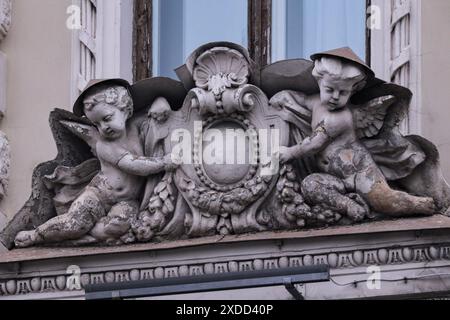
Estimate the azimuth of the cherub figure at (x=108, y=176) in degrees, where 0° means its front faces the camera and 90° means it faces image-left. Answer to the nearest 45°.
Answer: approximately 0°

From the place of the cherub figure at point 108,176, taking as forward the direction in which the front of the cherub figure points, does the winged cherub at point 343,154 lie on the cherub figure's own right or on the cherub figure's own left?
on the cherub figure's own left

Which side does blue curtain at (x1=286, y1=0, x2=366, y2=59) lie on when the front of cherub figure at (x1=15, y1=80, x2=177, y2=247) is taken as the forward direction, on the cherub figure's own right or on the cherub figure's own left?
on the cherub figure's own left
